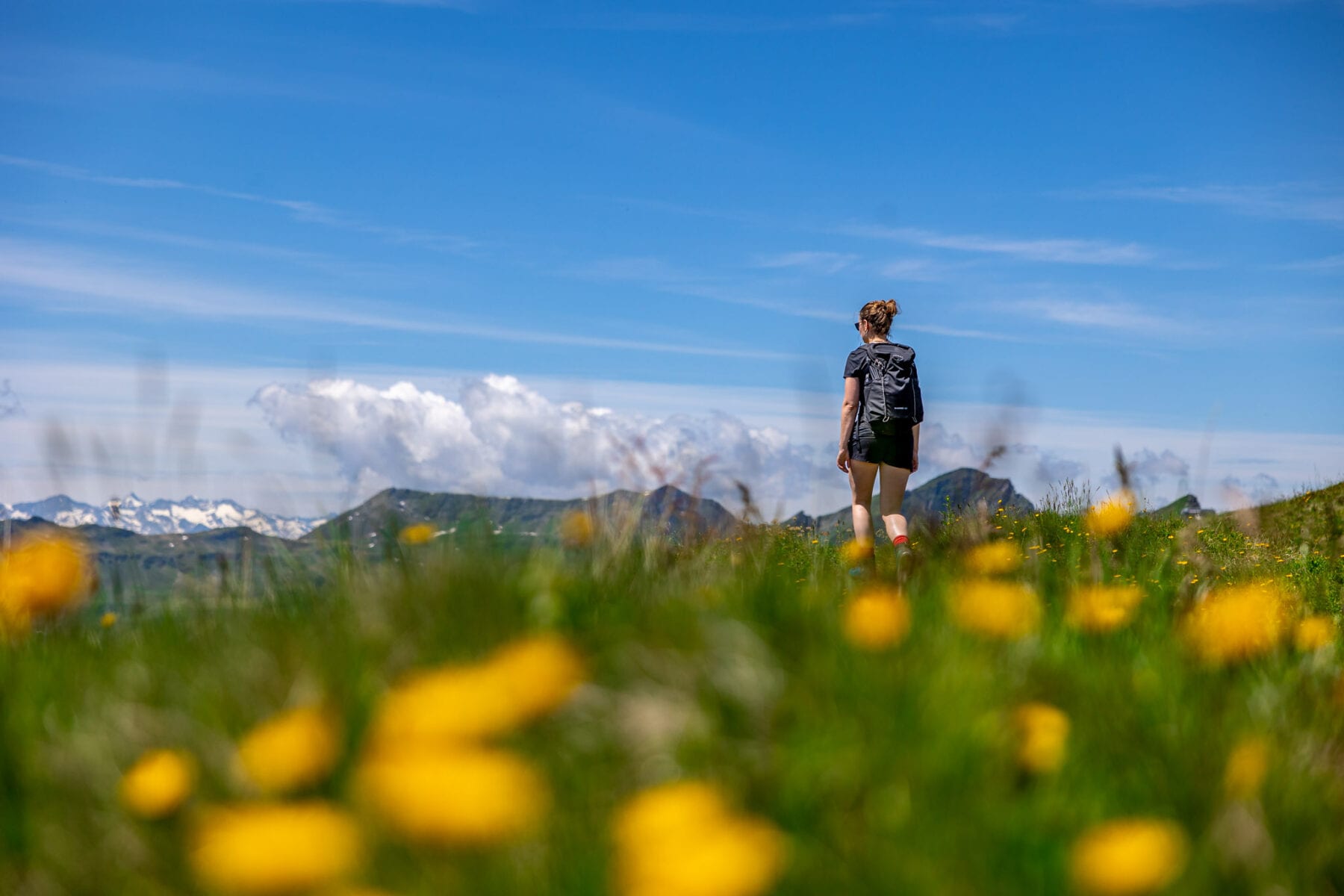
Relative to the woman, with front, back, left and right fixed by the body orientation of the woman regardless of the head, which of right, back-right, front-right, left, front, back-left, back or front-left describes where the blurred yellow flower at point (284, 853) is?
back-left

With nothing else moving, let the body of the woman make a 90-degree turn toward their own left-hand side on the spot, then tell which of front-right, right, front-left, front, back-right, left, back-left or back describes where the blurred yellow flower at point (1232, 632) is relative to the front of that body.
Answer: front-left

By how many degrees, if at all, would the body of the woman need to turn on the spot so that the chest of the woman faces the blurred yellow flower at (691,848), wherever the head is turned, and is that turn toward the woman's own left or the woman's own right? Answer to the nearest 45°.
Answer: approximately 135° to the woman's own left

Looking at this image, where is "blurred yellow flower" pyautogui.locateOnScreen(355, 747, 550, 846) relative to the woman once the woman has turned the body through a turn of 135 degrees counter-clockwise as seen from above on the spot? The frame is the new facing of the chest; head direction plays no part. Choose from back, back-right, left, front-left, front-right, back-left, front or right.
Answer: front

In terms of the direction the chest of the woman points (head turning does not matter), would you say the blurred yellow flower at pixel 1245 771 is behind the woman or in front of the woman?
behind

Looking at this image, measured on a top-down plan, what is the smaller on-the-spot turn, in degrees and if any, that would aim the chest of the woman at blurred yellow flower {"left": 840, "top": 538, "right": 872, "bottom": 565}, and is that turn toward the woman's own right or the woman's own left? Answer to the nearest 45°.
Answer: approximately 135° to the woman's own left

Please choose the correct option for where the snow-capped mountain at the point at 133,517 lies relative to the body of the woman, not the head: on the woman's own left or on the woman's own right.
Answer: on the woman's own left

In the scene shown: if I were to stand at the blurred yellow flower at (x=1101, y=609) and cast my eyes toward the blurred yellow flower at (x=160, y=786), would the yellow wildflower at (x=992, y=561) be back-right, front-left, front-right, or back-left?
back-right

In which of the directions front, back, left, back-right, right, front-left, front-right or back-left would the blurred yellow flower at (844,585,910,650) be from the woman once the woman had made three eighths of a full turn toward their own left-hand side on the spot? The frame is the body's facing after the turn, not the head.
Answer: front

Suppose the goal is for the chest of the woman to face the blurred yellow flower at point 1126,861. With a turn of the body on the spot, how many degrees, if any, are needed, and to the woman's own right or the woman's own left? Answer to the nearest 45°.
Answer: approximately 135° to the woman's own left

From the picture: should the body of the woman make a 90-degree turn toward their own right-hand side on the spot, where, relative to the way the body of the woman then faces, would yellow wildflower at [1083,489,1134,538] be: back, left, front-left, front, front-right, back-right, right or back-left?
back-right

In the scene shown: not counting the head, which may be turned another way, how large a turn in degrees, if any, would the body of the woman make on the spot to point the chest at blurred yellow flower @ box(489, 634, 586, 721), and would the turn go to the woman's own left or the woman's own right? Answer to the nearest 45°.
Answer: approximately 135° to the woman's own left

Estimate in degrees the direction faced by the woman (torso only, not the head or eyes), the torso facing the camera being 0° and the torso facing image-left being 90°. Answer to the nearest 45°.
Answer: approximately 135°

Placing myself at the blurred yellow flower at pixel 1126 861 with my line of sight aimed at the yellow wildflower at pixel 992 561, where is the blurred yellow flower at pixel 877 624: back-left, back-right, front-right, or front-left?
front-left

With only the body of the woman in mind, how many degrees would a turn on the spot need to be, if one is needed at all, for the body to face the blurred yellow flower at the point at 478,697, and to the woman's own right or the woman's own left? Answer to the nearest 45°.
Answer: approximately 135° to the woman's own left
